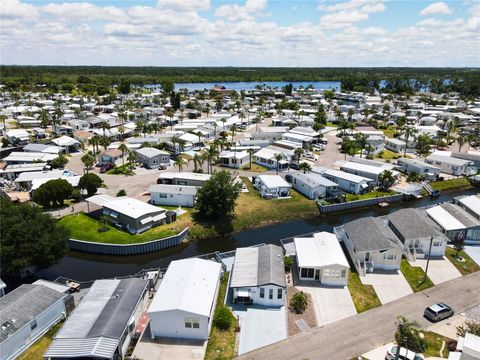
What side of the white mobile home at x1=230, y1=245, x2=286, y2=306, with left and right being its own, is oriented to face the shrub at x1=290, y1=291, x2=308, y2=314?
left

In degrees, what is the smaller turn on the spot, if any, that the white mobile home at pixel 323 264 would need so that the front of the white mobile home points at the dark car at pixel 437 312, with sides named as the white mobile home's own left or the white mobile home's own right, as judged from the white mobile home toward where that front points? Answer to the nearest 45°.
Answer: approximately 90° to the white mobile home's own left

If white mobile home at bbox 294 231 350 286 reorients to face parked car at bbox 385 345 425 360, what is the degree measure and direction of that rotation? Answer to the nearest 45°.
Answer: approximately 45° to its left

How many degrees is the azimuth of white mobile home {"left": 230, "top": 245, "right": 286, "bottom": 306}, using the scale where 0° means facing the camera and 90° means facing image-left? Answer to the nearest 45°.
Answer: approximately 0°

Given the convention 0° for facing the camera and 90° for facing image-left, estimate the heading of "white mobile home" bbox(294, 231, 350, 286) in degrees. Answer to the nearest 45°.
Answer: approximately 0°

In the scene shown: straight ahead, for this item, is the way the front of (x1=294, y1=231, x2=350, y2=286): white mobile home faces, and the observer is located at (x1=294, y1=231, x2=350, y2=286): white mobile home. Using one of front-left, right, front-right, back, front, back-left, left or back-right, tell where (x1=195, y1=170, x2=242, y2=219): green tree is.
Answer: back-right

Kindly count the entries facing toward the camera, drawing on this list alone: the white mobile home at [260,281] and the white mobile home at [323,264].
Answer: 2

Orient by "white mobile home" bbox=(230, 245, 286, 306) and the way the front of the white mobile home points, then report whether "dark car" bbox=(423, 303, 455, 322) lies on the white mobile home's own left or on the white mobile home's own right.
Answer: on the white mobile home's own left

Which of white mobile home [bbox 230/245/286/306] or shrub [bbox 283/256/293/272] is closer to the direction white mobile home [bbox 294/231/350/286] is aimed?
the white mobile home
